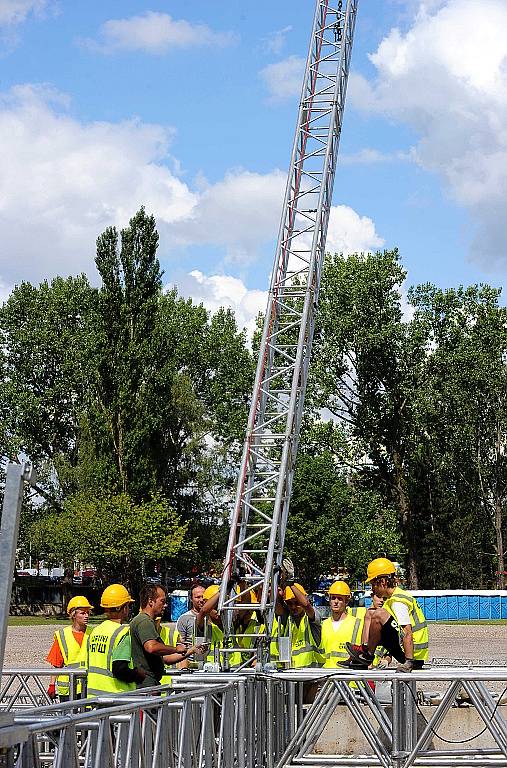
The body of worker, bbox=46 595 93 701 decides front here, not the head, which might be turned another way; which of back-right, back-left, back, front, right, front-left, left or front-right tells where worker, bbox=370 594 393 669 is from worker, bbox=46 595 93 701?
front-left

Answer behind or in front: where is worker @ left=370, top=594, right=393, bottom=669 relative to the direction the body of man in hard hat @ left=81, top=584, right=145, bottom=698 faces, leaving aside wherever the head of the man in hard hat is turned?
in front

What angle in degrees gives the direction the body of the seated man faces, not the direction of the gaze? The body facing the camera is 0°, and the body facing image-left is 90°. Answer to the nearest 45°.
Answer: approximately 90°

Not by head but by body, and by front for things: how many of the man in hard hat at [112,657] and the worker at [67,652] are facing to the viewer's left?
0

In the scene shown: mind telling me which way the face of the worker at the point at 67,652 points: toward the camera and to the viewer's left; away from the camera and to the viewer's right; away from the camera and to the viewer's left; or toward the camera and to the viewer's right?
toward the camera and to the viewer's right

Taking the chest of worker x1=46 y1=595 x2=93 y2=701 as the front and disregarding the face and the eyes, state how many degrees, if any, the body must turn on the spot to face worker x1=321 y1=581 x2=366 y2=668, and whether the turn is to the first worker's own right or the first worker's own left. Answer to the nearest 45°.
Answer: approximately 45° to the first worker's own left

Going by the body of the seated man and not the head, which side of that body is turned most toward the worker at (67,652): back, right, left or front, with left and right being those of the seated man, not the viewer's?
front

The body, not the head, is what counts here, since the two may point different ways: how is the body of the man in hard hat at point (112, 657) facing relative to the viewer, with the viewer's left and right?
facing away from the viewer and to the right of the viewer

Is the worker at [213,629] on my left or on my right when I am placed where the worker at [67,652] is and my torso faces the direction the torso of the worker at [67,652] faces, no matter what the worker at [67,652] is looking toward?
on my left

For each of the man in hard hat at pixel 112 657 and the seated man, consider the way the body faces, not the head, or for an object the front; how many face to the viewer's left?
1

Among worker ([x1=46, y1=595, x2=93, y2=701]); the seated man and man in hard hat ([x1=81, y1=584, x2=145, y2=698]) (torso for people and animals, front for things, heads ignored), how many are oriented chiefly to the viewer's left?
1

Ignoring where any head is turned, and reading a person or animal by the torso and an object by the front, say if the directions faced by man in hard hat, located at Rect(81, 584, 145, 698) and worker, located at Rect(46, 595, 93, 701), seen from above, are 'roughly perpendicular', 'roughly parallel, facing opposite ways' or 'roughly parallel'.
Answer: roughly perpendicular

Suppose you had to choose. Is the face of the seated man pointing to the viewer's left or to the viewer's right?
to the viewer's left
